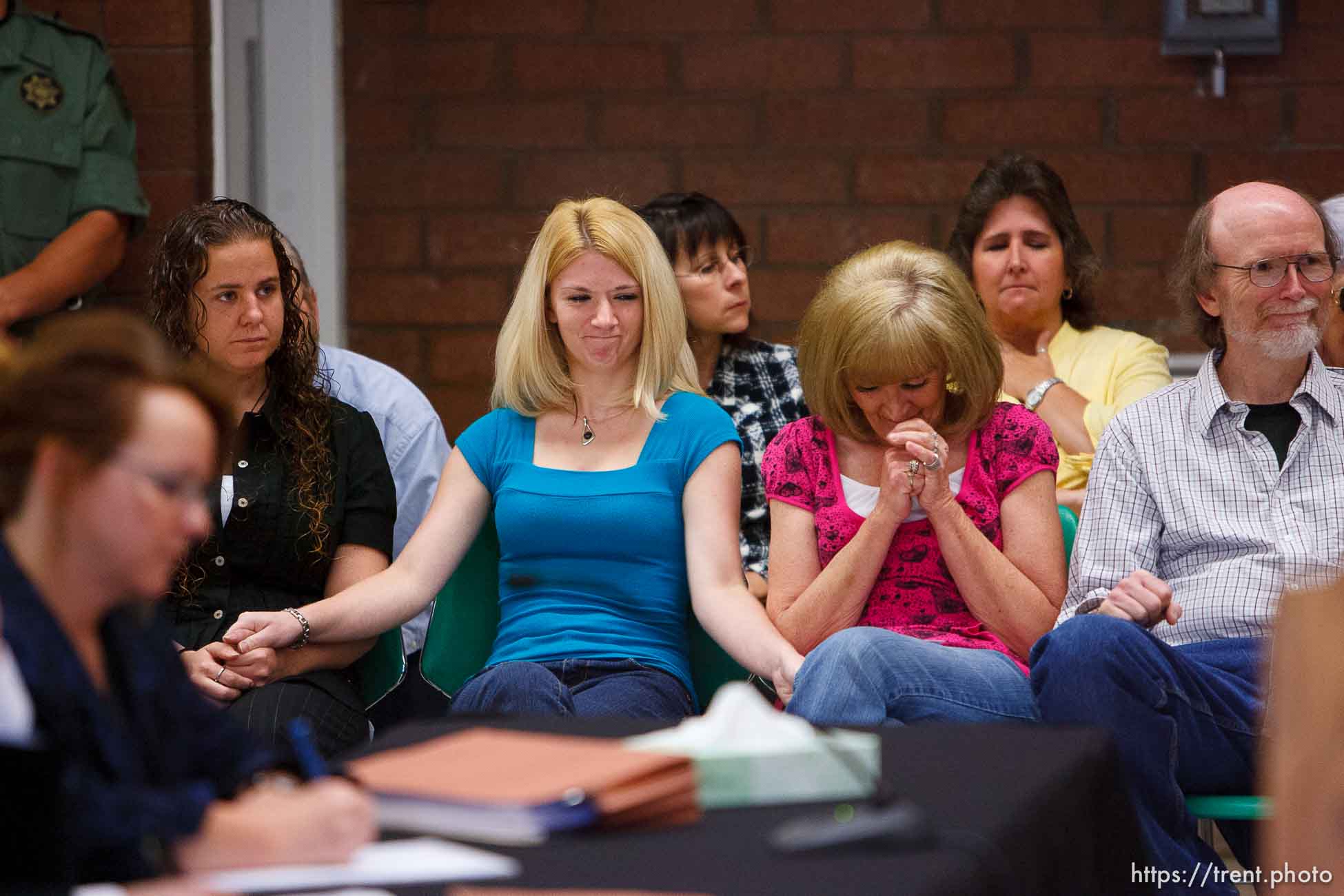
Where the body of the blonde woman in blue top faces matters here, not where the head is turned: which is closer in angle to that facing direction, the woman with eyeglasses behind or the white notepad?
the white notepad

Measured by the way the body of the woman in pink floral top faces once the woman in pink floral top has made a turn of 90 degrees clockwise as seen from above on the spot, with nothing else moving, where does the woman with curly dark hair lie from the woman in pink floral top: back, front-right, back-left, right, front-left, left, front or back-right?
front

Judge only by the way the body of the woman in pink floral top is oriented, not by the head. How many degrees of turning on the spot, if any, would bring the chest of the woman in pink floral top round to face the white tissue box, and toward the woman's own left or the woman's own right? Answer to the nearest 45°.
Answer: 0° — they already face it

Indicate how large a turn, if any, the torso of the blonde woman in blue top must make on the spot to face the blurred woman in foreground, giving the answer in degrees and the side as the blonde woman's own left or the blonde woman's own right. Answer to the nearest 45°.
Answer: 0° — they already face them

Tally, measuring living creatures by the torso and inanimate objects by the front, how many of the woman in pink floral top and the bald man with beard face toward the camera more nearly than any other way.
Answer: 2
